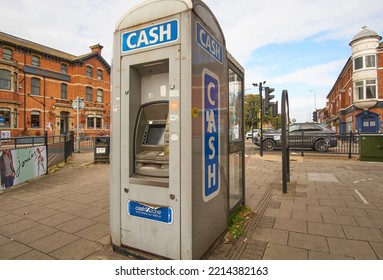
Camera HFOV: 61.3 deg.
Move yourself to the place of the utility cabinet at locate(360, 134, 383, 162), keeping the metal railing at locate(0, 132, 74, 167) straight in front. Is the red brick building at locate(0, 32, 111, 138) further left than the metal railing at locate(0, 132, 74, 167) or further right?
right

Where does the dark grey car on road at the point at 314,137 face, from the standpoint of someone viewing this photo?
facing to the left of the viewer

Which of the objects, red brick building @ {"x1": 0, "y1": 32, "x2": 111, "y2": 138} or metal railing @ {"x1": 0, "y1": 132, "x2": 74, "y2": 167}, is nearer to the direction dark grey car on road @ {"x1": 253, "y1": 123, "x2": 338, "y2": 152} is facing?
the red brick building

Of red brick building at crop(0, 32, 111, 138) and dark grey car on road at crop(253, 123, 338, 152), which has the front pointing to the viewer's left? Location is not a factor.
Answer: the dark grey car on road

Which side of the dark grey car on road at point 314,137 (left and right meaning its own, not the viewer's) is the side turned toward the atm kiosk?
left

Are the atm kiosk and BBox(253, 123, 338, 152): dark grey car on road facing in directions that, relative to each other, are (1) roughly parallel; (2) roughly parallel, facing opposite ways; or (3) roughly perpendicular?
roughly perpendicular

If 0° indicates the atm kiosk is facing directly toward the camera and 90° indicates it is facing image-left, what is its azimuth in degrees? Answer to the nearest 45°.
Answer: approximately 45°

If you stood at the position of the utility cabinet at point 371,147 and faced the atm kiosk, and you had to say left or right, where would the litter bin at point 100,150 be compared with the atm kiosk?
right
